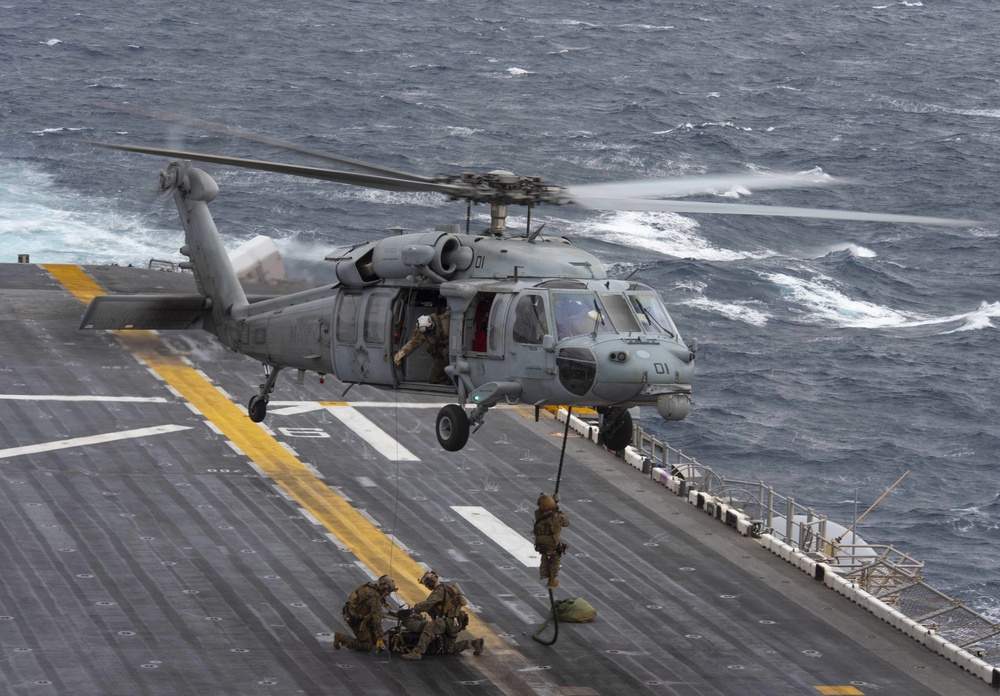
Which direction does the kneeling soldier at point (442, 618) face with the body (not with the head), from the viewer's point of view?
to the viewer's left

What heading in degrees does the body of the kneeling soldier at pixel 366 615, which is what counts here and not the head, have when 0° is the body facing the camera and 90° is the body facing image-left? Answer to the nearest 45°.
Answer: approximately 270°

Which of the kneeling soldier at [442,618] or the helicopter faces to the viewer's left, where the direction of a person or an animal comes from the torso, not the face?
the kneeling soldier

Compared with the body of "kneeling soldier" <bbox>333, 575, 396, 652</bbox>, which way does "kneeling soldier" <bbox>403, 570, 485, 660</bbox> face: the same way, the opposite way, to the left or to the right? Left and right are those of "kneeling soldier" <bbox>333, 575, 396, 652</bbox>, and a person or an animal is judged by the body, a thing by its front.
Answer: the opposite way

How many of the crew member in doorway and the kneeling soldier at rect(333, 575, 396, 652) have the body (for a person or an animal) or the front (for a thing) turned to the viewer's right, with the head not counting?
1

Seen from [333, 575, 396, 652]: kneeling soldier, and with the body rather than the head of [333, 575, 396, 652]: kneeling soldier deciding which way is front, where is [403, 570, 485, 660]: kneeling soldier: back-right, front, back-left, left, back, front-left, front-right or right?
front
